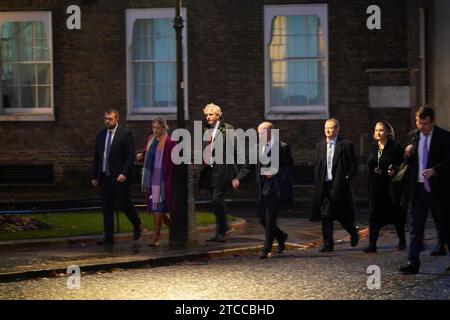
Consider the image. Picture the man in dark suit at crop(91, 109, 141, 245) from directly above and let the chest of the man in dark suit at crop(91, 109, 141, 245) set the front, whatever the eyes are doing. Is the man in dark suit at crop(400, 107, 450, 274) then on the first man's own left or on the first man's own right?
on the first man's own left

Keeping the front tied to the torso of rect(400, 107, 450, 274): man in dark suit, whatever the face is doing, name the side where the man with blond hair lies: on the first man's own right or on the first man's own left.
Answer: on the first man's own right

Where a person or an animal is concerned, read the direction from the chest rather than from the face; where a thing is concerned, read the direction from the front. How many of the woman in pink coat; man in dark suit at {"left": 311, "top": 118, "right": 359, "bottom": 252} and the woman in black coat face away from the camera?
0

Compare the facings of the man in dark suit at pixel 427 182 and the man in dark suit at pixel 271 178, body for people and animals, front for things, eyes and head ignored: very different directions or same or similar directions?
same or similar directions

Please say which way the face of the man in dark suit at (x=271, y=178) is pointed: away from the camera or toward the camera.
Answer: toward the camera

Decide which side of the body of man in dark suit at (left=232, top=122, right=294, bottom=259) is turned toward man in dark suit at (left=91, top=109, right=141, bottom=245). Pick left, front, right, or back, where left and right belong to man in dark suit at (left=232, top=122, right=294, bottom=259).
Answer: right

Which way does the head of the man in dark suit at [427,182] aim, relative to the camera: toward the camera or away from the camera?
toward the camera

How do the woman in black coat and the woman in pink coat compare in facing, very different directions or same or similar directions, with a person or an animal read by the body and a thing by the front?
same or similar directions

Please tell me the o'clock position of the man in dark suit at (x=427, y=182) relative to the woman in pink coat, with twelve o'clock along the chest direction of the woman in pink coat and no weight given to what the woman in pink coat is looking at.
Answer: The man in dark suit is roughly at 9 o'clock from the woman in pink coat.

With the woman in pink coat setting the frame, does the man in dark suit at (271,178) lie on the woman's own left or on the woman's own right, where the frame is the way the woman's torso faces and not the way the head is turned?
on the woman's own left

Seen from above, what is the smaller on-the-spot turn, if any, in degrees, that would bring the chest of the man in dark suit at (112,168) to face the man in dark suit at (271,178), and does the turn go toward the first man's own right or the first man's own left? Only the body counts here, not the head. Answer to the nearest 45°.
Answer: approximately 90° to the first man's own left

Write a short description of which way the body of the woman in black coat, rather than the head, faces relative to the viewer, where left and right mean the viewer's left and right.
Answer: facing the viewer and to the left of the viewer

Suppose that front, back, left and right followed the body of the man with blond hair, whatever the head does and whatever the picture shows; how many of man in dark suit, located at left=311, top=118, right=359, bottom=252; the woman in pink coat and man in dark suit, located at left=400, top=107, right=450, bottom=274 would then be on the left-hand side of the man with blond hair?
2
